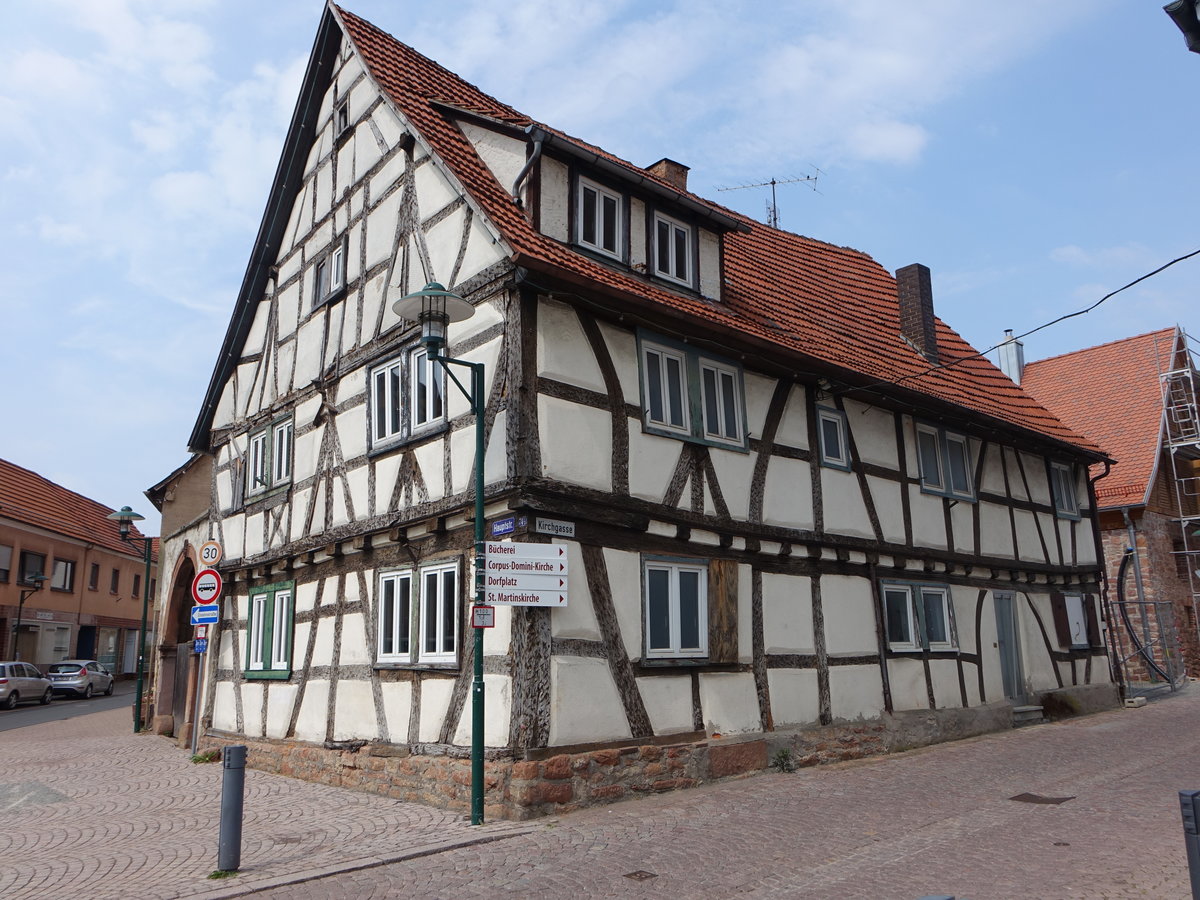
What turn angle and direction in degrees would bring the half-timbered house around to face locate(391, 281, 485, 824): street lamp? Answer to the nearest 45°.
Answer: approximately 45° to its right

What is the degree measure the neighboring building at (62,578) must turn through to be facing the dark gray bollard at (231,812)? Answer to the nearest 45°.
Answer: approximately 45° to its right

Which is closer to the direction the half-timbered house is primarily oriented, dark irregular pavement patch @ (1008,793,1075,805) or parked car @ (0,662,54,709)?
the dark irregular pavement patch

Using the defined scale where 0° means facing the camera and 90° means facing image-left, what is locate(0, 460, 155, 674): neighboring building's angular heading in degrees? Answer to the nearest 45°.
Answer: approximately 315°

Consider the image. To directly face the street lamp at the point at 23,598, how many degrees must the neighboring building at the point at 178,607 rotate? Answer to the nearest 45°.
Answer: approximately 135° to its right

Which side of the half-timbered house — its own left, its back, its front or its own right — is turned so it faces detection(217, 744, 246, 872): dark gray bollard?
right

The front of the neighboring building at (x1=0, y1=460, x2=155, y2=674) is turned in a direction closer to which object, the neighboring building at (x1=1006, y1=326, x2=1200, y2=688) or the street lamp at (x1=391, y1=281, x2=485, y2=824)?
the neighboring building

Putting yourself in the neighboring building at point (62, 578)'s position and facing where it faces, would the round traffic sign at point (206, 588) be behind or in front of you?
in front

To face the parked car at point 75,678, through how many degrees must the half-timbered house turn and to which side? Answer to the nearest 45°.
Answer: approximately 180°

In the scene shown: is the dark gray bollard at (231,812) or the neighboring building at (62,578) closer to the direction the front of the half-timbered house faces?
the dark gray bollard

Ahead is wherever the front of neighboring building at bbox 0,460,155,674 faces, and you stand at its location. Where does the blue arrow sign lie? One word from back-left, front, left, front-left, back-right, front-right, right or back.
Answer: front-right

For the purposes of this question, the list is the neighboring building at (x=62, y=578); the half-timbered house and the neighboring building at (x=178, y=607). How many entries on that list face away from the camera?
0

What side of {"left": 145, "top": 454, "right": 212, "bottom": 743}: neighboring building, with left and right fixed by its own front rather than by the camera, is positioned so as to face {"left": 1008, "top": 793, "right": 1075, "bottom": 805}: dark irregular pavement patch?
left

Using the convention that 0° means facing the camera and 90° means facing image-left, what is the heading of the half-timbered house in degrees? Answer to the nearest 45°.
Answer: approximately 315°

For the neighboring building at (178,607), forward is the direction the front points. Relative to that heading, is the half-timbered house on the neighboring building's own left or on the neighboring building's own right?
on the neighboring building's own left
